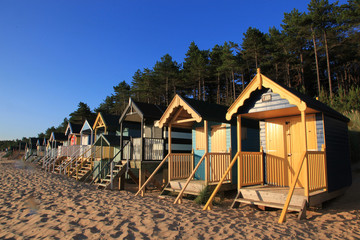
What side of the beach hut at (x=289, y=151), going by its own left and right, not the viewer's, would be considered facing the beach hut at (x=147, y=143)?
right

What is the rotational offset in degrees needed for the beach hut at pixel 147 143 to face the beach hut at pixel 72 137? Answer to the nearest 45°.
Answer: approximately 90° to its right

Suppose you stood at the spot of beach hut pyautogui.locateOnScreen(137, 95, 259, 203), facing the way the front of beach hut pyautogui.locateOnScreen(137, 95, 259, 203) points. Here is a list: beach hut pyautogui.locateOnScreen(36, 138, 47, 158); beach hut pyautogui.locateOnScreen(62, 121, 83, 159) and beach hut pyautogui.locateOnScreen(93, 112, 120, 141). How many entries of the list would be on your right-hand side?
3

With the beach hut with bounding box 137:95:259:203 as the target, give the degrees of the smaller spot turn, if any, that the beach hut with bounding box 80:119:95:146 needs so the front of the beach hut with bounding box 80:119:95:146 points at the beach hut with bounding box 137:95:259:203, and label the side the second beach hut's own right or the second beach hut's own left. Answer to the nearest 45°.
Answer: approximately 45° to the second beach hut's own left

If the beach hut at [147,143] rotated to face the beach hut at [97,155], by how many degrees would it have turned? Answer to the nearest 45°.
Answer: approximately 90° to its right

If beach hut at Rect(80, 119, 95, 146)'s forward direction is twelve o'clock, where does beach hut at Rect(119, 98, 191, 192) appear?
beach hut at Rect(119, 98, 191, 192) is roughly at 10 o'clock from beach hut at Rect(80, 119, 95, 146).

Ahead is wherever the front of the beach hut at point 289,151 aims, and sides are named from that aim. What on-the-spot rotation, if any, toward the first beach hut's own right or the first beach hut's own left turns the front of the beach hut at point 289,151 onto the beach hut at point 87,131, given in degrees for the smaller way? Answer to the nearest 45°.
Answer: approximately 90° to the first beach hut's own right

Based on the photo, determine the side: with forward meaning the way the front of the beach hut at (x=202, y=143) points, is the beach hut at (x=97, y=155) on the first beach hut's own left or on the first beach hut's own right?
on the first beach hut's own right

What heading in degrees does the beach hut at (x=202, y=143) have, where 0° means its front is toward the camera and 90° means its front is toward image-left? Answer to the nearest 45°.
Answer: approximately 45°

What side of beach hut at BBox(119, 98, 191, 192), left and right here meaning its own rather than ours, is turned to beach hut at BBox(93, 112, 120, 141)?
right

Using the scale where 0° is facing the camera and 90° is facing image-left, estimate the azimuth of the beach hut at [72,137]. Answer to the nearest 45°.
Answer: approximately 45°

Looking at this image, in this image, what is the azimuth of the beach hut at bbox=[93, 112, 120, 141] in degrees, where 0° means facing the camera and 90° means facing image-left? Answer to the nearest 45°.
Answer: approximately 45°
